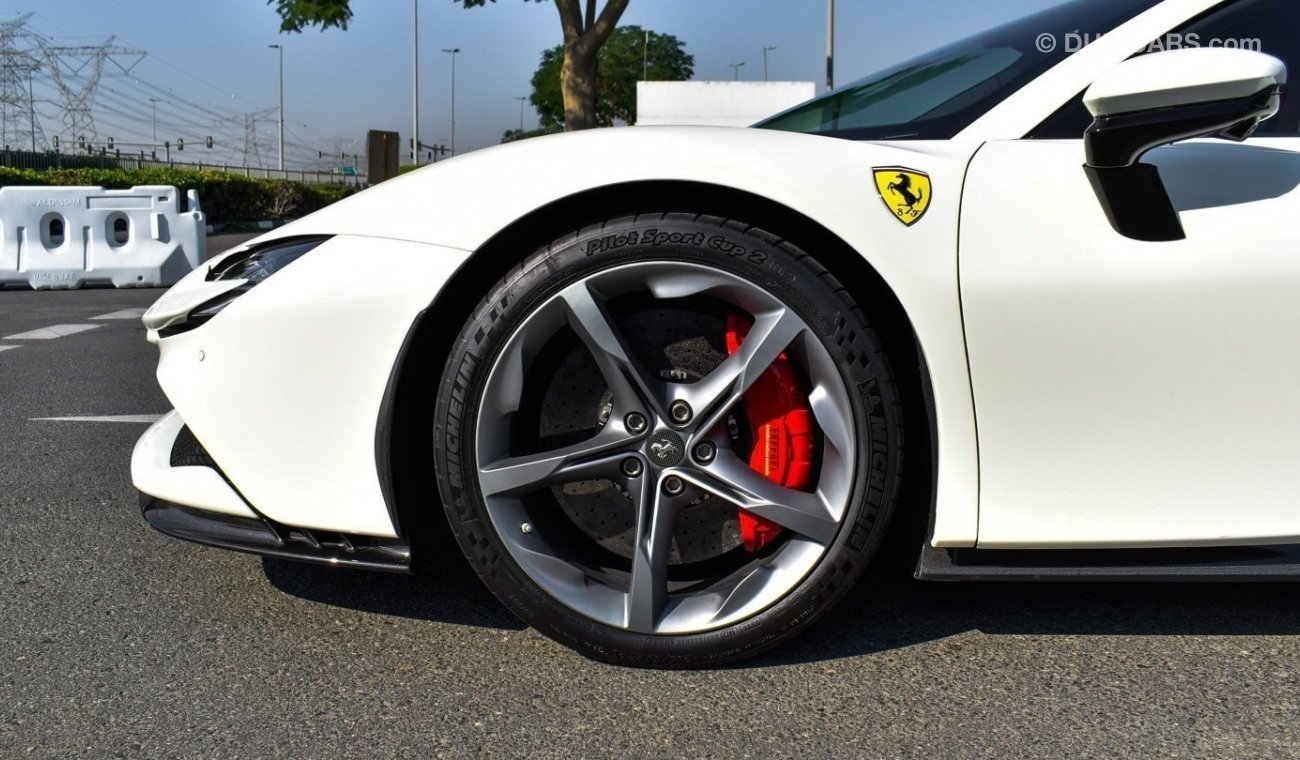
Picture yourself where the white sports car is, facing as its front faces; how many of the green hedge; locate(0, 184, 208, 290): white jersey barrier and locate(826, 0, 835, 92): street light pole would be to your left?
0

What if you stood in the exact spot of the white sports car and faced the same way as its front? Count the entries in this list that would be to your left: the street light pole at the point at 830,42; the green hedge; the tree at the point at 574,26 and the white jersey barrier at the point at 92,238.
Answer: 0

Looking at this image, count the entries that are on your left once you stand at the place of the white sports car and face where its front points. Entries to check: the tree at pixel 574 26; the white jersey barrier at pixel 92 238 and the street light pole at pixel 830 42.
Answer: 0

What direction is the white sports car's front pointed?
to the viewer's left

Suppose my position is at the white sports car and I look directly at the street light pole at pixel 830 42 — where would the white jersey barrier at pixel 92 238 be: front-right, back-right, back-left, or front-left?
front-left

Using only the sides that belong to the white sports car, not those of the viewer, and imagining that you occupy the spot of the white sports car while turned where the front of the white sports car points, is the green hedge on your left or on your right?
on your right

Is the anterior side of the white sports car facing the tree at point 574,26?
no

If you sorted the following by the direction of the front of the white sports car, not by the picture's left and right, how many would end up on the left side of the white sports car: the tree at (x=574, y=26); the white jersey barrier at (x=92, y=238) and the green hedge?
0

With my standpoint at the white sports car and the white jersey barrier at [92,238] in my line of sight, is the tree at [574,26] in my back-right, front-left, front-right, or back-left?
front-right

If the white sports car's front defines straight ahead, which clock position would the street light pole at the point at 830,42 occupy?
The street light pole is roughly at 3 o'clock from the white sports car.

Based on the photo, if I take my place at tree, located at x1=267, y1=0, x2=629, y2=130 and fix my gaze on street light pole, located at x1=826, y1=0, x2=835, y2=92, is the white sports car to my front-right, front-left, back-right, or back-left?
back-right

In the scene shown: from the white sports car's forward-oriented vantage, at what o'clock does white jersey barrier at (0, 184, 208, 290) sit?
The white jersey barrier is roughly at 2 o'clock from the white sports car.
